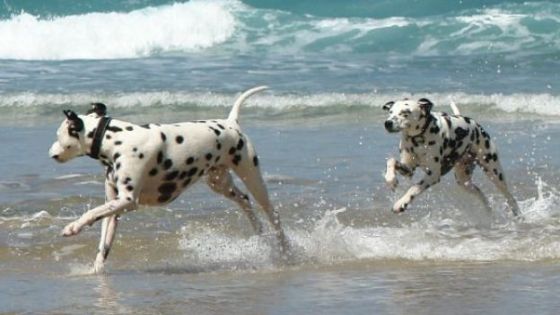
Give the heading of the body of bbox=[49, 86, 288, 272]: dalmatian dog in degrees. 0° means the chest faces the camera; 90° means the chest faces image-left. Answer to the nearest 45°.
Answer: approximately 90°

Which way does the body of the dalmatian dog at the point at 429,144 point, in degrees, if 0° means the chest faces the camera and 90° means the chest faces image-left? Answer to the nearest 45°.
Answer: approximately 45°

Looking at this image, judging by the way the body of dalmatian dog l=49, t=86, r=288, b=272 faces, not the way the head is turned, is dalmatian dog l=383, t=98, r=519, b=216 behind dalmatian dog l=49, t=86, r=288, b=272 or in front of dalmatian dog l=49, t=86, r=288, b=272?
behind

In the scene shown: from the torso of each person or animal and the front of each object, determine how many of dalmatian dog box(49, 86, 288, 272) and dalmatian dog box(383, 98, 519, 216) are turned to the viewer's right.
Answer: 0

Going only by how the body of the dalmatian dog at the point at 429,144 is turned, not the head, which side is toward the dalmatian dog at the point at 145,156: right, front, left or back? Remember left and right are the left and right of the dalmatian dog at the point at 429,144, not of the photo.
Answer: front
